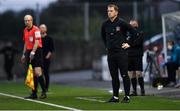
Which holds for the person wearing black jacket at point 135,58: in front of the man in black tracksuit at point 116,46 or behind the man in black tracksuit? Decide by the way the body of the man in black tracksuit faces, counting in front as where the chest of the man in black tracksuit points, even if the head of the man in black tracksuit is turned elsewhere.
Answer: behind

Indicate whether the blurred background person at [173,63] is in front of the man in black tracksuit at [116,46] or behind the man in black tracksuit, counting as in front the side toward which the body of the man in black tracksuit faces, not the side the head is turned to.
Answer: behind

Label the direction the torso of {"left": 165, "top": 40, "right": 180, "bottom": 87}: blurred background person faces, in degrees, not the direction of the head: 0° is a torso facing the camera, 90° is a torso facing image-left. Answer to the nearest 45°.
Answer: approximately 90°

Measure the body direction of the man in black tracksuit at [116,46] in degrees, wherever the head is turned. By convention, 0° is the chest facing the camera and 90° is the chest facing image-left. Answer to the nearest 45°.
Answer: approximately 45°

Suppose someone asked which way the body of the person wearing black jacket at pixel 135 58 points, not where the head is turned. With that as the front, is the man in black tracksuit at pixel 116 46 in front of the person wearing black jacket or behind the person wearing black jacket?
in front
